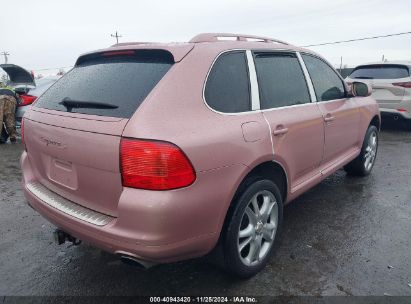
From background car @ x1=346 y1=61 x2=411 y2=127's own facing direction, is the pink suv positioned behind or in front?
behind

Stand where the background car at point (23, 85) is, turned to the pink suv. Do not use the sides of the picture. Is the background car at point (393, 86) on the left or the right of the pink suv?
left

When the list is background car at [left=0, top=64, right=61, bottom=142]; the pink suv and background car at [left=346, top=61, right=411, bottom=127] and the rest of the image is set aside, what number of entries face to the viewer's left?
0

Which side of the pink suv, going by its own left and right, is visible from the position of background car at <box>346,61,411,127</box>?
front

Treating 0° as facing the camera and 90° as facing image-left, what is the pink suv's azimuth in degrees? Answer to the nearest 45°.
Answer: approximately 225°

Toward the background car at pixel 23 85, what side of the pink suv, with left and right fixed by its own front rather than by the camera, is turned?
left

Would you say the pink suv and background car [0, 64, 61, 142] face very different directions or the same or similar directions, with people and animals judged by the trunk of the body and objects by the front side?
same or similar directions

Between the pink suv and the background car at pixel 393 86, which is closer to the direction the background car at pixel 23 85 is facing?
the background car

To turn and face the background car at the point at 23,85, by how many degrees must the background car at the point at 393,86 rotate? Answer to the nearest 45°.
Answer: approximately 135° to its left

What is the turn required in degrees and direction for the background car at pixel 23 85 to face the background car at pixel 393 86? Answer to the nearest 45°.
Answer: approximately 90° to its right

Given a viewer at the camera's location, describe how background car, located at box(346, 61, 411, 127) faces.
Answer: facing away from the viewer and to the right of the viewer

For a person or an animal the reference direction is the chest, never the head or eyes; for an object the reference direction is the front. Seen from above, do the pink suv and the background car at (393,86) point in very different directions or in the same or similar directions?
same or similar directions

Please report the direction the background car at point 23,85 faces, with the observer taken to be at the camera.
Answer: facing away from the viewer and to the right of the viewer
